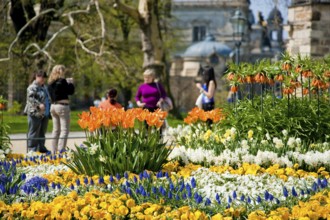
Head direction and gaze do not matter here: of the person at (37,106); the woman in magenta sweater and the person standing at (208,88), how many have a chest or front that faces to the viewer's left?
1

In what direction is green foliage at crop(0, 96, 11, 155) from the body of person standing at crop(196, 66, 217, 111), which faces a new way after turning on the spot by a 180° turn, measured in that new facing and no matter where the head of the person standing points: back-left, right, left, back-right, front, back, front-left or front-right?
back-right

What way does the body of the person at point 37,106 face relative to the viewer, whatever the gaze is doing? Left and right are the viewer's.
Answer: facing the viewer and to the right of the viewer

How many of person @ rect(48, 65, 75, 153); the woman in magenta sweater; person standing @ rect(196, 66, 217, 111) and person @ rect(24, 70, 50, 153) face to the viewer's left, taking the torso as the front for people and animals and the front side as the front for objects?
1

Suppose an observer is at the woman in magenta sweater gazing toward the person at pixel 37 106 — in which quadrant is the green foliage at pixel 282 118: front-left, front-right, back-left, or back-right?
back-left

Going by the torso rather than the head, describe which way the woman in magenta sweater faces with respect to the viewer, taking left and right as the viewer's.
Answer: facing the viewer

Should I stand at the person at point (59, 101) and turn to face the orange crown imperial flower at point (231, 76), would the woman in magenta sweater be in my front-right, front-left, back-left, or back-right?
front-left

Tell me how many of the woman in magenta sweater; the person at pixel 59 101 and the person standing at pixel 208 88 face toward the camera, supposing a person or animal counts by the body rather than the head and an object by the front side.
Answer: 1

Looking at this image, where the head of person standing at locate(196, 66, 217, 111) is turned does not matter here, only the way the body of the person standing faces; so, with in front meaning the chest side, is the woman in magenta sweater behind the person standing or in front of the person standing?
in front

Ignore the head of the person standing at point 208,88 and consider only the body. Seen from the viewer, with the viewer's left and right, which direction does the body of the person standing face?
facing to the left of the viewer

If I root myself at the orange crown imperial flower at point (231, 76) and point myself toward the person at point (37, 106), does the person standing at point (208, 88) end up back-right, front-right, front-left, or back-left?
front-right

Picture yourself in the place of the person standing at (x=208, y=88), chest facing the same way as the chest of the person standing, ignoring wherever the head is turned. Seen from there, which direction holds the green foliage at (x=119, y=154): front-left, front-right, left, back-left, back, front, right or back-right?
left

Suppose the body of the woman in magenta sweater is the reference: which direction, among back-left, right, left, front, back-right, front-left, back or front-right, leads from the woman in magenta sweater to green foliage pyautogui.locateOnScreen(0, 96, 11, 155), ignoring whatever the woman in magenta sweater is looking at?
front-right

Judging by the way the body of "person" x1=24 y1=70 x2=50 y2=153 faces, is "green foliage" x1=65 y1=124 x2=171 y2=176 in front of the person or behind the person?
in front

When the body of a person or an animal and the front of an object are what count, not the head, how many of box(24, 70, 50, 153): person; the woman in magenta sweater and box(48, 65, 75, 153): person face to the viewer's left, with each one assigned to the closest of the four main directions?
0

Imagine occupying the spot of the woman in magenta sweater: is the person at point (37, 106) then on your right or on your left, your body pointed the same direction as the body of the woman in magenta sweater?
on your right
